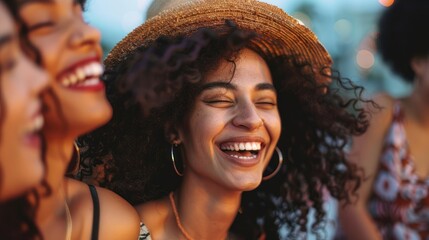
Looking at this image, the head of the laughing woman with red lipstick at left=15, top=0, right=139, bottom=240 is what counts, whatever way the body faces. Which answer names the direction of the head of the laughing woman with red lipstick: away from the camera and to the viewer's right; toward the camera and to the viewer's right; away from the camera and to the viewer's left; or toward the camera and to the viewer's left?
toward the camera and to the viewer's right

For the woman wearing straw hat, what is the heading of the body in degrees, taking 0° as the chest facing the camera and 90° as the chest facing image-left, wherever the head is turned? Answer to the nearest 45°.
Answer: approximately 315°

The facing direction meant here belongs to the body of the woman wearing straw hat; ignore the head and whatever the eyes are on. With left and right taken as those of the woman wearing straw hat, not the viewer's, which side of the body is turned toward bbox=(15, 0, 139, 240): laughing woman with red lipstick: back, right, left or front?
right

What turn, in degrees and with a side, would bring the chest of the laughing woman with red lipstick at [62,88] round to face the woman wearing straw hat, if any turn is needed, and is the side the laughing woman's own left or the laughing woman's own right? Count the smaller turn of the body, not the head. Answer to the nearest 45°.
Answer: approximately 90° to the laughing woman's own left

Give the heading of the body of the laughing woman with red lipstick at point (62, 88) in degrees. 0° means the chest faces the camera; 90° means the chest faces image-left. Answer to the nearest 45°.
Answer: approximately 315°

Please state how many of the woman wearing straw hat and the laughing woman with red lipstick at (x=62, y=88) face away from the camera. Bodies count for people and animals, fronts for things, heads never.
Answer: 0
